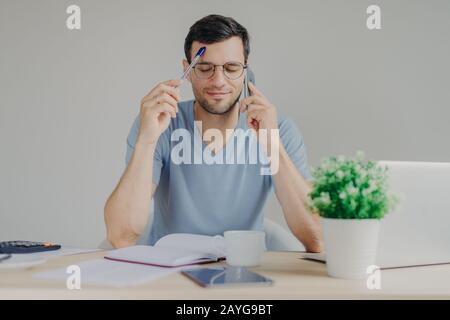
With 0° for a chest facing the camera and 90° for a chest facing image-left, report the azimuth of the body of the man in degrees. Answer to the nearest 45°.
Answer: approximately 0°

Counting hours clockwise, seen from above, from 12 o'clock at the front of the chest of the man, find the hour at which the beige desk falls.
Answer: The beige desk is roughly at 12 o'clock from the man.

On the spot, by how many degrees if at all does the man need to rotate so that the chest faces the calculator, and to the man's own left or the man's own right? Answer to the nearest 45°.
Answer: approximately 45° to the man's own right

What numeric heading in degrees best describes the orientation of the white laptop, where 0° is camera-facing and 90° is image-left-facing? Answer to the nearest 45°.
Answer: approximately 135°

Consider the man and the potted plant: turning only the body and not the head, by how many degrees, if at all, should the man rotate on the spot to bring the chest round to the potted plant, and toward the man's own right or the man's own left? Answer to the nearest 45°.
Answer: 0° — they already face it

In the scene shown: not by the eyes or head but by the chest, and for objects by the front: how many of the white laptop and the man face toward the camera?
1
